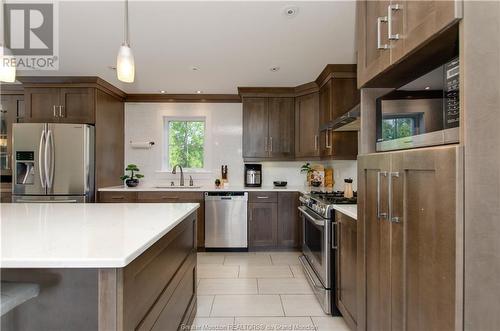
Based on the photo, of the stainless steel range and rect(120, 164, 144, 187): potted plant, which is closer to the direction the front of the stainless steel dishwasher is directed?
the stainless steel range

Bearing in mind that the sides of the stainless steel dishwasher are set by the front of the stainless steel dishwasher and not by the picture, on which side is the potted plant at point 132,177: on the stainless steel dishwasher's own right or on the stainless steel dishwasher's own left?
on the stainless steel dishwasher's own right

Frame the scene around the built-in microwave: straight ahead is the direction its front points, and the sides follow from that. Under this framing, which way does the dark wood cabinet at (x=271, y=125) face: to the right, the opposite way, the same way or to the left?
to the left

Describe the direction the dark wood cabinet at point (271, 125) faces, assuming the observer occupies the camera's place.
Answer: facing the viewer

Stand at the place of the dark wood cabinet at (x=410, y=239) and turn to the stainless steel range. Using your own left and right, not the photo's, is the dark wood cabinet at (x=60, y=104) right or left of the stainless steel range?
left

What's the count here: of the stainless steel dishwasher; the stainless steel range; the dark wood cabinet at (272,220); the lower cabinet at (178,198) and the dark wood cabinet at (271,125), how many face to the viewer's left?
1

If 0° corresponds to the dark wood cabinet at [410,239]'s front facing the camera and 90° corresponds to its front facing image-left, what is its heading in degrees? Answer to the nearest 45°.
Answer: approximately 45°

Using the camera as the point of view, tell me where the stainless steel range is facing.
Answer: facing to the left of the viewer

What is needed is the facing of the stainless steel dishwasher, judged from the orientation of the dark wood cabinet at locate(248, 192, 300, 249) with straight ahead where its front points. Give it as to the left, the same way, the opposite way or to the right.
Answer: the same way

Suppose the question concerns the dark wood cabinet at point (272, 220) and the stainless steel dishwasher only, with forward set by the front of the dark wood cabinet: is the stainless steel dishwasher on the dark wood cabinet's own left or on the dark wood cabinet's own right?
on the dark wood cabinet's own right

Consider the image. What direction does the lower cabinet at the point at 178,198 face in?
toward the camera

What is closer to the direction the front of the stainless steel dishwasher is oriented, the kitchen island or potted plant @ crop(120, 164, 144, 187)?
the kitchen island

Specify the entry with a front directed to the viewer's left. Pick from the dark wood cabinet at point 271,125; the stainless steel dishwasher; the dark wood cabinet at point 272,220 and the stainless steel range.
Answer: the stainless steel range

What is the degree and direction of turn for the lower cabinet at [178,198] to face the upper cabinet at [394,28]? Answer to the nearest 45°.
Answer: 0° — it already faces it

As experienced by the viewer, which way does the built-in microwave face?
facing the viewer and to the left of the viewer

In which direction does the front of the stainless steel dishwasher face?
toward the camera
